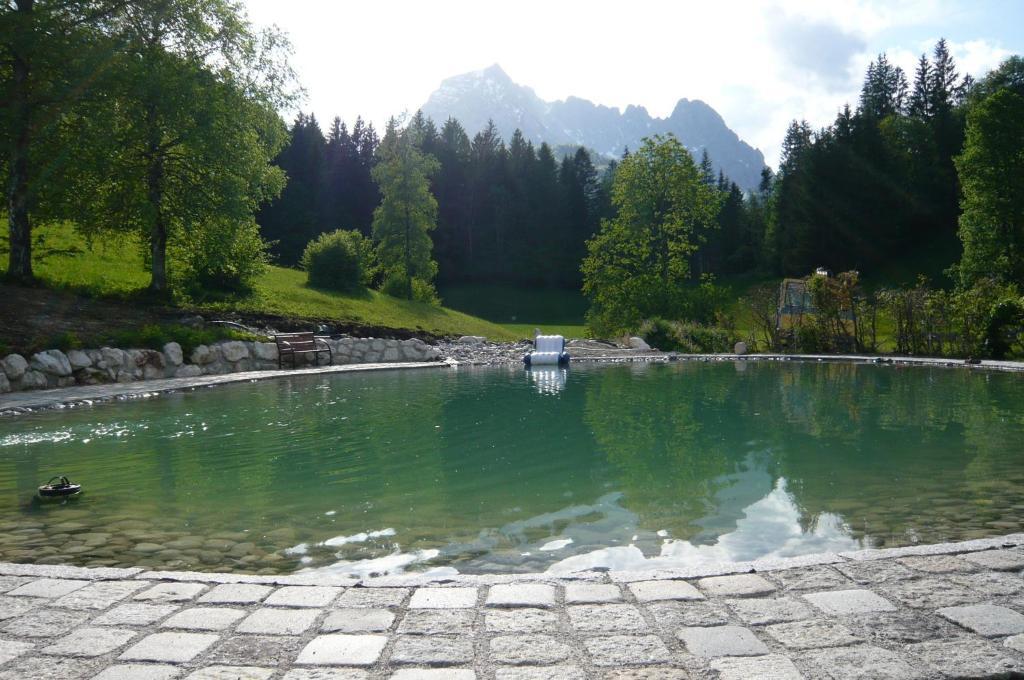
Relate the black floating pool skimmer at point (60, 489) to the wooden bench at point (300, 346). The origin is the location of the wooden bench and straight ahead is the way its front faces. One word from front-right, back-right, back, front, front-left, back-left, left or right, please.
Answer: front-right

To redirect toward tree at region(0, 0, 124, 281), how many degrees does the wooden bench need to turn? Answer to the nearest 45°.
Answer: approximately 135° to its right

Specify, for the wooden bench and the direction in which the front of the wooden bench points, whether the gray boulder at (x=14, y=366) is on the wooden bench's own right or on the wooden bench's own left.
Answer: on the wooden bench's own right

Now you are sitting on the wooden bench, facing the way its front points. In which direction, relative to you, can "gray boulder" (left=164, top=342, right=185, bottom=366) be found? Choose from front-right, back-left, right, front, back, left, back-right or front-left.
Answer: right

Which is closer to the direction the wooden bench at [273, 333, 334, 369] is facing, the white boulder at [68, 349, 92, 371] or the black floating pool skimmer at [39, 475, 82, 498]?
the black floating pool skimmer

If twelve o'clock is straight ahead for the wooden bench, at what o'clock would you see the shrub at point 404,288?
The shrub is roughly at 8 o'clock from the wooden bench.

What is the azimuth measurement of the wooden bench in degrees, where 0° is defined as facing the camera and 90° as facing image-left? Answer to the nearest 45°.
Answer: approximately 315°

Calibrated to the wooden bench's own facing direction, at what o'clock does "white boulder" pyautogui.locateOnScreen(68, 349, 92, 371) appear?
The white boulder is roughly at 3 o'clock from the wooden bench.

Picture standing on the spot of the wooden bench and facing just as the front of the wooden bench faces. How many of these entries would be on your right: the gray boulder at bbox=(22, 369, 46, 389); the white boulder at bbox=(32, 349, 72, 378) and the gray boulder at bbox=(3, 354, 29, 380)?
3

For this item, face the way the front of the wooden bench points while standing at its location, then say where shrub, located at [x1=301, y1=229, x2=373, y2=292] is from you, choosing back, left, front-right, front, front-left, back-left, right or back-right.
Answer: back-left
